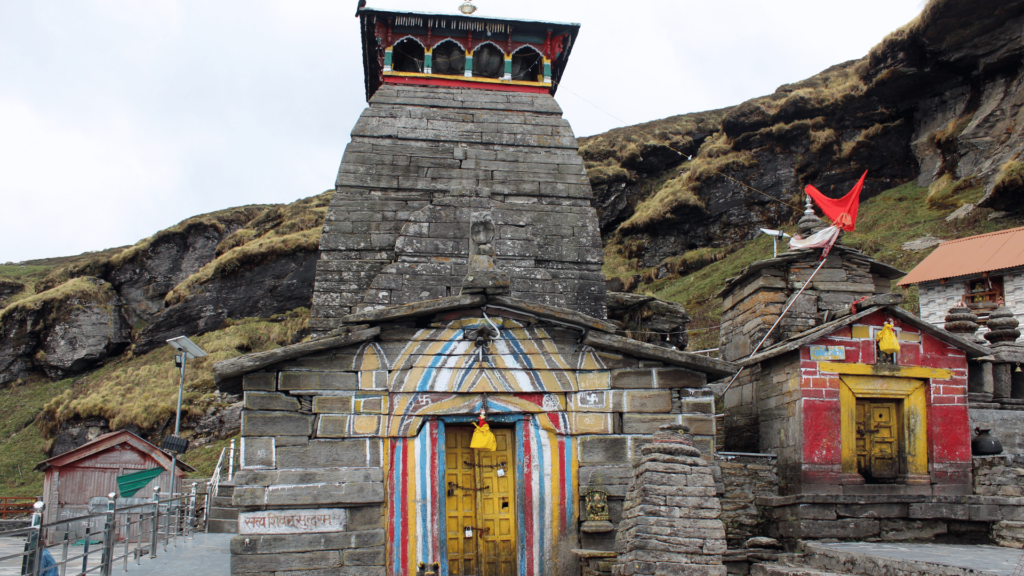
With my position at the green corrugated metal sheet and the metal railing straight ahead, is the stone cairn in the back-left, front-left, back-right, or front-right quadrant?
front-left

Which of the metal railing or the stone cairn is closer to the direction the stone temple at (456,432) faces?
the stone cairn

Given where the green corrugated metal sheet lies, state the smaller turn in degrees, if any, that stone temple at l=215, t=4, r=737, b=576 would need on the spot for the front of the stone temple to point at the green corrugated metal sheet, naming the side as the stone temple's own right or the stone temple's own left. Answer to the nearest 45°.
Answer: approximately 135° to the stone temple's own right

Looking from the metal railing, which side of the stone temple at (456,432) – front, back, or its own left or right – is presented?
right

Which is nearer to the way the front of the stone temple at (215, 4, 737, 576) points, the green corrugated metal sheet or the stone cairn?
the stone cairn
